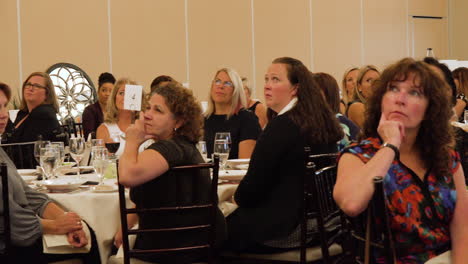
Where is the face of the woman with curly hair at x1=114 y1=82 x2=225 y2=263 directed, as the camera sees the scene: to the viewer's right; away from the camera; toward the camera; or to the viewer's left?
to the viewer's left

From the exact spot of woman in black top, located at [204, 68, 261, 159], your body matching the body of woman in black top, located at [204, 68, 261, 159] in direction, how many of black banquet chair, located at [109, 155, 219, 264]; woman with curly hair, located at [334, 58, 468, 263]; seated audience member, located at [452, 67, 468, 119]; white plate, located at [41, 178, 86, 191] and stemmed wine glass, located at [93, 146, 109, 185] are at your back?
1

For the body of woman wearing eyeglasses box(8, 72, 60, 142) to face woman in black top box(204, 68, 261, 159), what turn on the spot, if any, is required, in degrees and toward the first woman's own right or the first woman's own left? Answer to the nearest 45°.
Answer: approximately 90° to the first woman's own left

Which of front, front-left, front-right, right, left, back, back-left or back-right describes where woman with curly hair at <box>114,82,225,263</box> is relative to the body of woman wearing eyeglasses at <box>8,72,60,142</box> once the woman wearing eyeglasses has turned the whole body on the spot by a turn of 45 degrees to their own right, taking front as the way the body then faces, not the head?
left

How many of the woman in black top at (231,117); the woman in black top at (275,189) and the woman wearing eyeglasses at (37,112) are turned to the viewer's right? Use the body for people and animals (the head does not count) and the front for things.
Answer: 0

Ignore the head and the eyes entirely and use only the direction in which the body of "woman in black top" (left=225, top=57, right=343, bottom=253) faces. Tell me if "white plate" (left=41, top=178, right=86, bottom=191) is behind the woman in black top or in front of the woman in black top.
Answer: in front

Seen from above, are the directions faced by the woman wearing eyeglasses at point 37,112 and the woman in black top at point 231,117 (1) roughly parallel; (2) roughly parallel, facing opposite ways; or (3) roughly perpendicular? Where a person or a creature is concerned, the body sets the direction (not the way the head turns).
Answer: roughly parallel

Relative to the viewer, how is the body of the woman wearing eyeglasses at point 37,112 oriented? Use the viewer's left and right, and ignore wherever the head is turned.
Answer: facing the viewer and to the left of the viewer

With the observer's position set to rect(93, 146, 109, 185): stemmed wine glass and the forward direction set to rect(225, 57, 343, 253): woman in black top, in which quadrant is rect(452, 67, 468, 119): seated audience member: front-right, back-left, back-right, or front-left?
front-left
